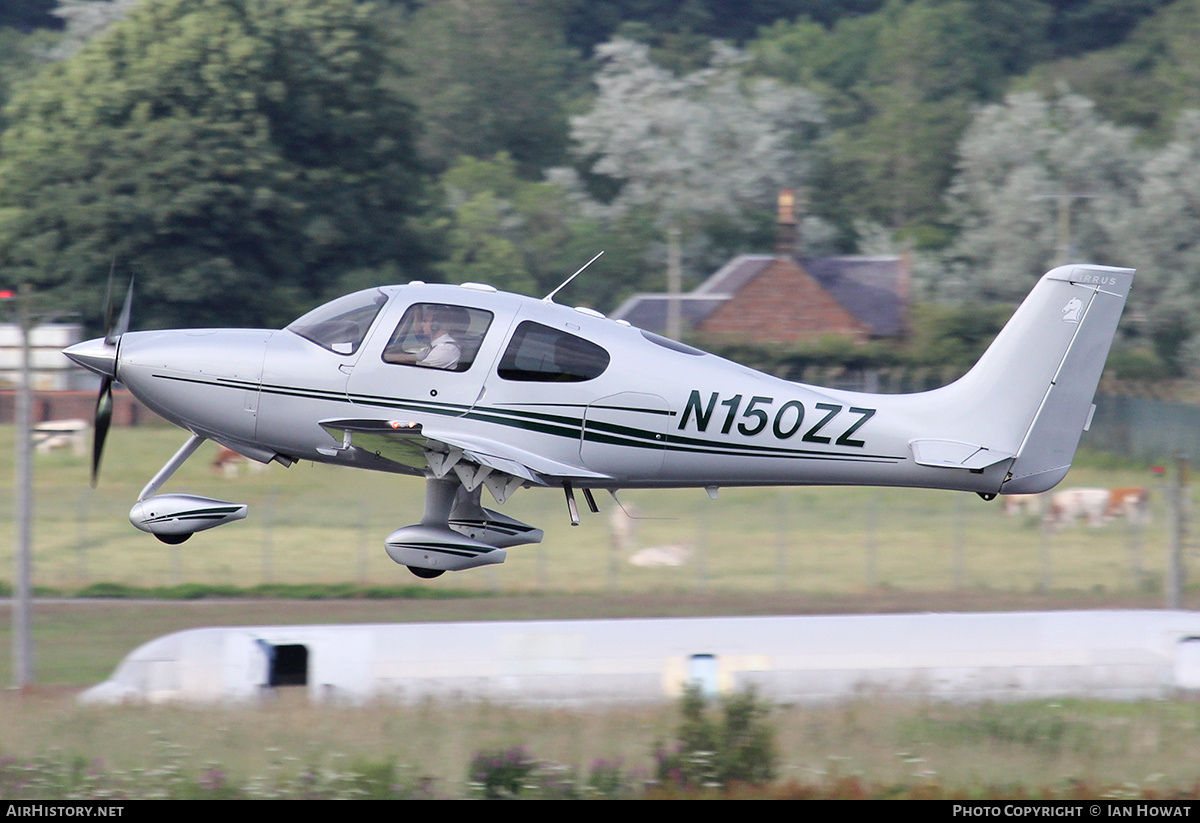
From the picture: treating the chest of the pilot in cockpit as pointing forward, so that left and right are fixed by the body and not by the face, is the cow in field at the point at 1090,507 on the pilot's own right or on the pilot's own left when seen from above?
on the pilot's own right

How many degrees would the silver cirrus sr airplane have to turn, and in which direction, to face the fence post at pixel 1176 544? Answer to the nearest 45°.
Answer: approximately 135° to its right

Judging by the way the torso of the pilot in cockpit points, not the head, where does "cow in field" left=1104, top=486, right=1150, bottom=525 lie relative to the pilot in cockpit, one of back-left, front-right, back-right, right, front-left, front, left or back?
back-right

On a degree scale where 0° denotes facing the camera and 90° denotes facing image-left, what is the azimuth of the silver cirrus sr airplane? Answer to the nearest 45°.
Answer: approximately 90°

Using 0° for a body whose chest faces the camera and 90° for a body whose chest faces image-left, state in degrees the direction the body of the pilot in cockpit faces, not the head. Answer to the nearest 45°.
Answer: approximately 90°

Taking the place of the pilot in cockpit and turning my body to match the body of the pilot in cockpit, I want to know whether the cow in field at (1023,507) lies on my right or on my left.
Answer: on my right

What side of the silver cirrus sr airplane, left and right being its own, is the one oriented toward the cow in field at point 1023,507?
right
